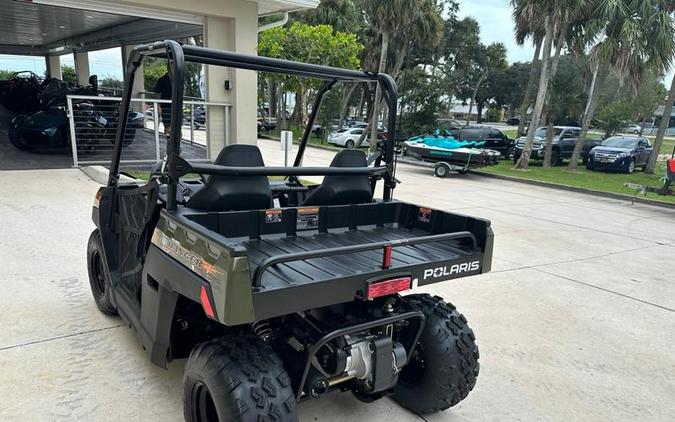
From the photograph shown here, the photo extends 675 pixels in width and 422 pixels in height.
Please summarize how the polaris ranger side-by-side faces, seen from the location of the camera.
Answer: facing away from the viewer and to the left of the viewer

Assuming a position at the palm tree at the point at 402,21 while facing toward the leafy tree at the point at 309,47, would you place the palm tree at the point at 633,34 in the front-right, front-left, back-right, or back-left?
back-left

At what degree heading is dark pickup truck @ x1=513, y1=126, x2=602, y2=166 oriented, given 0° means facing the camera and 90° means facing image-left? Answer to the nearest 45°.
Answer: approximately 45°

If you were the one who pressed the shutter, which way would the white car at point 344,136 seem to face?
facing the viewer and to the left of the viewer

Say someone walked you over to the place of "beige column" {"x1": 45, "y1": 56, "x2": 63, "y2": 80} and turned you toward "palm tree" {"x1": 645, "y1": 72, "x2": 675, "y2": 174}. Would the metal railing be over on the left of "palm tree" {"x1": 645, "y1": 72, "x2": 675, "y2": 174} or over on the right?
right

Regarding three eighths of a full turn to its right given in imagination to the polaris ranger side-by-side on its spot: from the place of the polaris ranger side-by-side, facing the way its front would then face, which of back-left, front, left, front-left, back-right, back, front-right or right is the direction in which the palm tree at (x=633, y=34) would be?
front-left

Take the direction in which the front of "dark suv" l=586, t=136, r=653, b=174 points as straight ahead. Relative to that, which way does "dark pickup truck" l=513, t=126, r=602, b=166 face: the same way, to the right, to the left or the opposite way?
the same way

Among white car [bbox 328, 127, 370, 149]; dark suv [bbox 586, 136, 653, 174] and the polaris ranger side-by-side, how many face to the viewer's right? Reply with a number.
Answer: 0

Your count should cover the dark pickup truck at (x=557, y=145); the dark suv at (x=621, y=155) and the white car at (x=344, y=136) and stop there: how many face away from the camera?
0

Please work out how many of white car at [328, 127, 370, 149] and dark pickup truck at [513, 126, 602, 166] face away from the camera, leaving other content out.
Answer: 0

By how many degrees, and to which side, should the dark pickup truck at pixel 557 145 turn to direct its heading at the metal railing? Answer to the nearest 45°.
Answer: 0° — it already faces it

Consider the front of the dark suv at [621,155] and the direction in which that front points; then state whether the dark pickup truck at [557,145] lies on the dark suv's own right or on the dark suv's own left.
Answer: on the dark suv's own right
